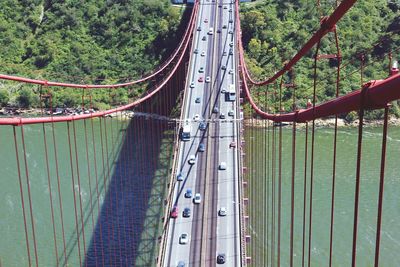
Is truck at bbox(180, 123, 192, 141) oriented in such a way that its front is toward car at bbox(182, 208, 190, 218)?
yes

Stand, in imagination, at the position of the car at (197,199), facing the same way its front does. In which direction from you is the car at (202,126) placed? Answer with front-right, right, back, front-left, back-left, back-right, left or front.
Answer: back

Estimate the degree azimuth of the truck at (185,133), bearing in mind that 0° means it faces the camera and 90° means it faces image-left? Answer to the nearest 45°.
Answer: approximately 0°

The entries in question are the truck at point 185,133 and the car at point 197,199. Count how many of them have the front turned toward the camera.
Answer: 2

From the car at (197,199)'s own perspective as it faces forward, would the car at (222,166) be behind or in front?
behind

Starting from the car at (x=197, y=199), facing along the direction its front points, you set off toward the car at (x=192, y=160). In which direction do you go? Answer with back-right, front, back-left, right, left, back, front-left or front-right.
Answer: back

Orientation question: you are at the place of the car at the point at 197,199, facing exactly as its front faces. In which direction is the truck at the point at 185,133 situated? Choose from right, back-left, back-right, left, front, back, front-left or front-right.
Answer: back

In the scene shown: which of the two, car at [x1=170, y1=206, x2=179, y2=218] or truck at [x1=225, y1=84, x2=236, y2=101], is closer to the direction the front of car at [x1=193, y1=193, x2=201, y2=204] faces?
the car

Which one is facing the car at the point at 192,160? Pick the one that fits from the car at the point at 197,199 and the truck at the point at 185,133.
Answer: the truck

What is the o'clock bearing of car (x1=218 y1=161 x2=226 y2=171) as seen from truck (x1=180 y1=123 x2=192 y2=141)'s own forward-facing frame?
The car is roughly at 11 o'clock from the truck.

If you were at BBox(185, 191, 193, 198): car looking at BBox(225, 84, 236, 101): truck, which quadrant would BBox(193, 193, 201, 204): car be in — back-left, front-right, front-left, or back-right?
back-right
